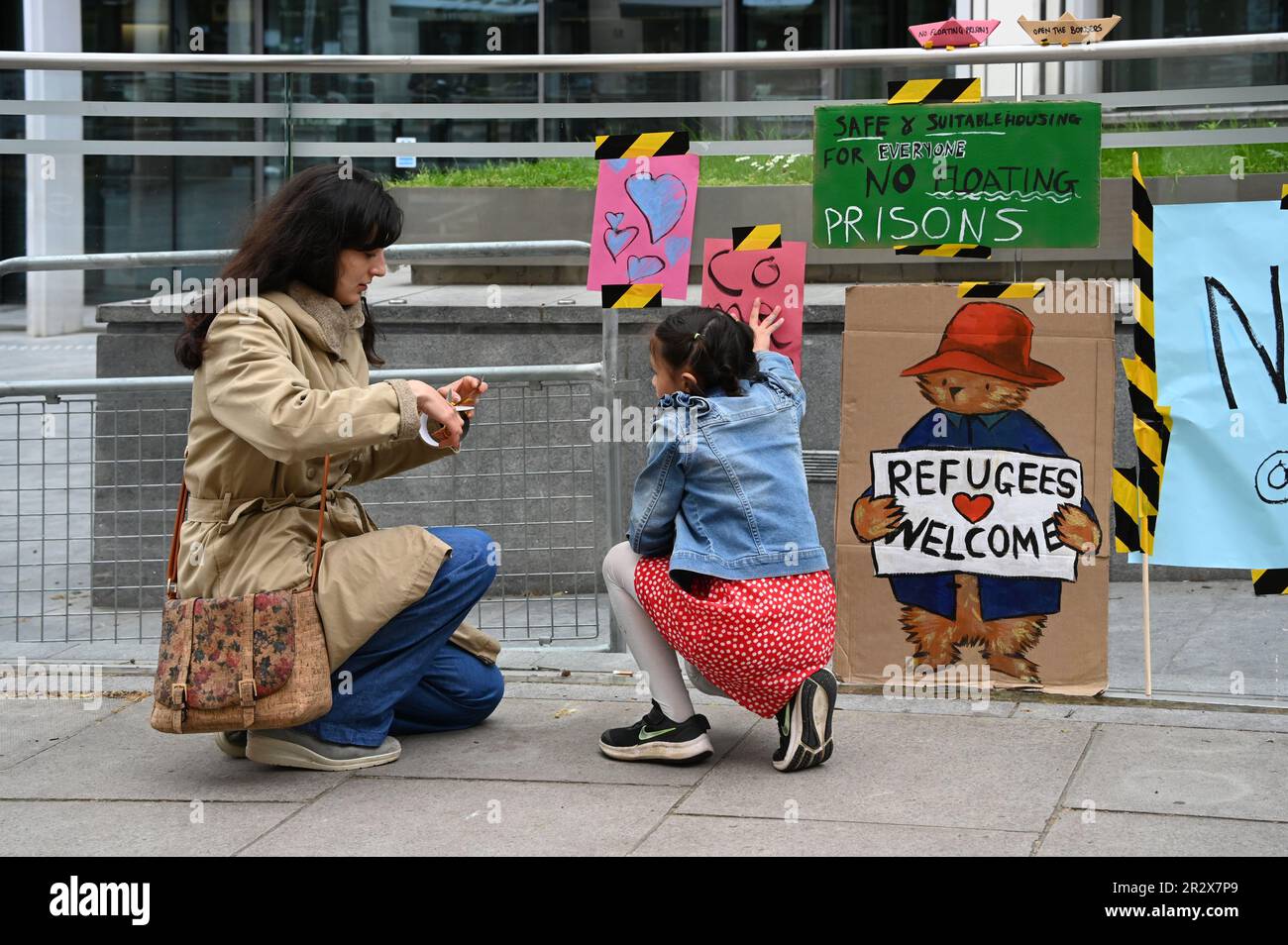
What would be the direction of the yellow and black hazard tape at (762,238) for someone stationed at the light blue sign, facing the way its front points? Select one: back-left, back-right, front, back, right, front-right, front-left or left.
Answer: right

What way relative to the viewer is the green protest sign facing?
toward the camera

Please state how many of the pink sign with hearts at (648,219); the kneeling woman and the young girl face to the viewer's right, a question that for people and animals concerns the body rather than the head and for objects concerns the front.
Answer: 1

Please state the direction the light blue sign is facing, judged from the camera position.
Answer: facing the viewer

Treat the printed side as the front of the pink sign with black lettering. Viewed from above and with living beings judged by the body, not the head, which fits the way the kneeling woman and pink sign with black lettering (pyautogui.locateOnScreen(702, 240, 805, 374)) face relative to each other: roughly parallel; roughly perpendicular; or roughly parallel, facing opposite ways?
roughly perpendicular

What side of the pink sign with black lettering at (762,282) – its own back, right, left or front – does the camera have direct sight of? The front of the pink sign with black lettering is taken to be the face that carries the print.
front

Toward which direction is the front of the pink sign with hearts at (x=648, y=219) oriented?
toward the camera

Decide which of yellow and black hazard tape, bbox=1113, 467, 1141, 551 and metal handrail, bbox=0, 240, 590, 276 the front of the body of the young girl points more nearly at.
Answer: the metal handrail

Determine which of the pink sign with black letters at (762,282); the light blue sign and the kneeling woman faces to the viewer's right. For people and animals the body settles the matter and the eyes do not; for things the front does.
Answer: the kneeling woman

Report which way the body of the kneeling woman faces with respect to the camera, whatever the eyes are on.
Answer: to the viewer's right

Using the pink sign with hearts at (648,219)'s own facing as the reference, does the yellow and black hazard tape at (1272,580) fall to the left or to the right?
on its left

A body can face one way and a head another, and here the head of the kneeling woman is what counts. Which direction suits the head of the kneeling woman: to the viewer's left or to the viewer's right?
to the viewer's right
